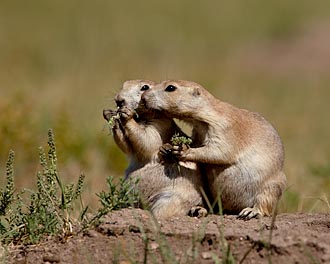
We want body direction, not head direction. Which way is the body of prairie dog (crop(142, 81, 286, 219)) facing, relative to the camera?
to the viewer's left

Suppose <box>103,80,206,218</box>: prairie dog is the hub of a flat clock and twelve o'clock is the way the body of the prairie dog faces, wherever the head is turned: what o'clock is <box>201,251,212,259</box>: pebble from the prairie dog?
The pebble is roughly at 10 o'clock from the prairie dog.

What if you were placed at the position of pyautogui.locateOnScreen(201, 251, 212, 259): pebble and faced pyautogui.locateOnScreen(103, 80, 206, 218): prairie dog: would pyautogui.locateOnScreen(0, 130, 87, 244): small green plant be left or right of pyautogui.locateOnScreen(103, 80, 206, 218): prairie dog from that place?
left

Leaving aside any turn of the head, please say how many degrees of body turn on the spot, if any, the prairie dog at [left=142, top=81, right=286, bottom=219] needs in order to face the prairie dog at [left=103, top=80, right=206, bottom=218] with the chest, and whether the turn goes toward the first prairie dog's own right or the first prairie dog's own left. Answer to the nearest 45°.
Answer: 0° — it already faces it

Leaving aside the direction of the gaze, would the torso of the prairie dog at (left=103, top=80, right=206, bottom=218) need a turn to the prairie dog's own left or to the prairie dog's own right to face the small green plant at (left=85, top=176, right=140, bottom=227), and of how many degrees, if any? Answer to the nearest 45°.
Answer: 0° — it already faces it

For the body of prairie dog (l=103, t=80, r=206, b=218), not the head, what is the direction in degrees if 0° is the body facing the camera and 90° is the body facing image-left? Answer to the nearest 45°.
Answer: approximately 45°

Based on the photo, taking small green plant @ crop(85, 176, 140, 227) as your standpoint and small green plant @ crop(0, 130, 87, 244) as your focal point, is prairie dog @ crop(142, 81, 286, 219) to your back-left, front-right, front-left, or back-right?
back-right
